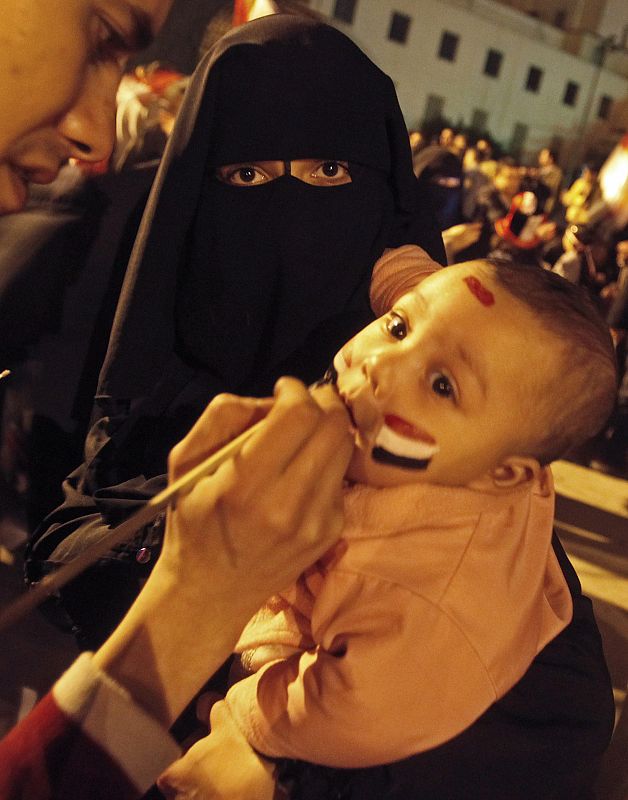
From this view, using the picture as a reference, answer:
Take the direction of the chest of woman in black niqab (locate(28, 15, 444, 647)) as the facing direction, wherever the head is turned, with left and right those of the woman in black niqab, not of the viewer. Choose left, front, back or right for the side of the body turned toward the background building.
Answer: back

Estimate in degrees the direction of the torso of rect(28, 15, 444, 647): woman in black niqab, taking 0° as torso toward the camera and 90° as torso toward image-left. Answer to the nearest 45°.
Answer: approximately 0°

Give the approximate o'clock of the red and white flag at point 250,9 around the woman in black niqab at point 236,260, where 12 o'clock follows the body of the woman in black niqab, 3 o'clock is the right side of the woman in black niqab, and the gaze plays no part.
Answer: The red and white flag is roughly at 6 o'clock from the woman in black niqab.
